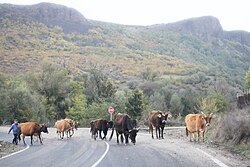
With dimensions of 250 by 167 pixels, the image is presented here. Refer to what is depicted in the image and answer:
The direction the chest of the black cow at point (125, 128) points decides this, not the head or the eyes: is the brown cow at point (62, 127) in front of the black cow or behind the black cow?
behind

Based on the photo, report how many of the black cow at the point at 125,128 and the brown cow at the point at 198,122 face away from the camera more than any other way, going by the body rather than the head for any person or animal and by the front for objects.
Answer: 0

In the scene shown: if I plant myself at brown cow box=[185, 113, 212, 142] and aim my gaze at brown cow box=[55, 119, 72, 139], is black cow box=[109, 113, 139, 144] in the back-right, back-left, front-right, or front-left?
front-left

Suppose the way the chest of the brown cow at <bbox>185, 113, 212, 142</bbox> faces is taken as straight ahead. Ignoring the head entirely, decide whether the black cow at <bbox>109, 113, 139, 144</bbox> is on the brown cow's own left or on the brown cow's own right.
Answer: on the brown cow's own right

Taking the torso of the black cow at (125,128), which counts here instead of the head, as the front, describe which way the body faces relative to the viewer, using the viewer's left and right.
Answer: facing the viewer and to the right of the viewer

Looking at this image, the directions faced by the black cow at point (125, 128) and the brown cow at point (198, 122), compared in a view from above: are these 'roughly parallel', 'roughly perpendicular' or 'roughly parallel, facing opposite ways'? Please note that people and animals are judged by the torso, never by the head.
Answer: roughly parallel
